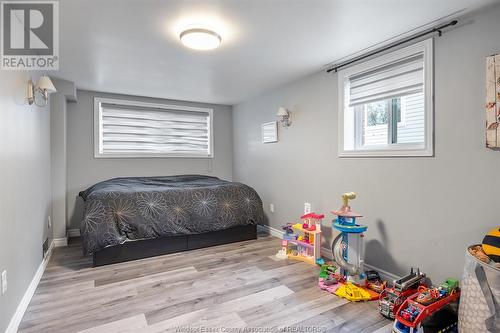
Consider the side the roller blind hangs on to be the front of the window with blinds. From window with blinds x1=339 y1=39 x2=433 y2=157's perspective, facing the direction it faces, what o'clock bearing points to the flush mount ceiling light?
The flush mount ceiling light is roughly at 12 o'clock from the window with blinds.

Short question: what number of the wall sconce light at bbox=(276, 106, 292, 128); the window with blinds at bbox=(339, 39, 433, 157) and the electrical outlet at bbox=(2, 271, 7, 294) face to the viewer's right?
1

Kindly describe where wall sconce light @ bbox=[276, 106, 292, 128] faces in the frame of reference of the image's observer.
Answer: facing the viewer and to the left of the viewer

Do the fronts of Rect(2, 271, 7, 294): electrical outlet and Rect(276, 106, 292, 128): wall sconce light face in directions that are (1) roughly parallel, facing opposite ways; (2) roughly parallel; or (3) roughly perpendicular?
roughly parallel, facing opposite ways

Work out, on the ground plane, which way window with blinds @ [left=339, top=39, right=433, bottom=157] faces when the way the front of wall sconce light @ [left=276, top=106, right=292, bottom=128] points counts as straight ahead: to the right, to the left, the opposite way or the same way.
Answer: the same way

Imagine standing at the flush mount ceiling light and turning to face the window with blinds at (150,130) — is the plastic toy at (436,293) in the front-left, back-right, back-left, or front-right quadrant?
back-right

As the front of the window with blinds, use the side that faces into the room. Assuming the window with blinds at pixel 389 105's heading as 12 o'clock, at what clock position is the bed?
The bed is roughly at 1 o'clock from the window with blinds.

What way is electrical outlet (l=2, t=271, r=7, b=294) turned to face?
to the viewer's right

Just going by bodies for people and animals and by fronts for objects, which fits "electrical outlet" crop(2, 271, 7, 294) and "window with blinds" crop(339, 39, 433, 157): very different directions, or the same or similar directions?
very different directions

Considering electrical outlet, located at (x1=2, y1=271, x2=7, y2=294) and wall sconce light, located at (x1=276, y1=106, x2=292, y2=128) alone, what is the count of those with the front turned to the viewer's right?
1

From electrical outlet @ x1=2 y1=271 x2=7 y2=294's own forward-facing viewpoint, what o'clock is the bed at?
The bed is roughly at 11 o'clock from the electrical outlet.
